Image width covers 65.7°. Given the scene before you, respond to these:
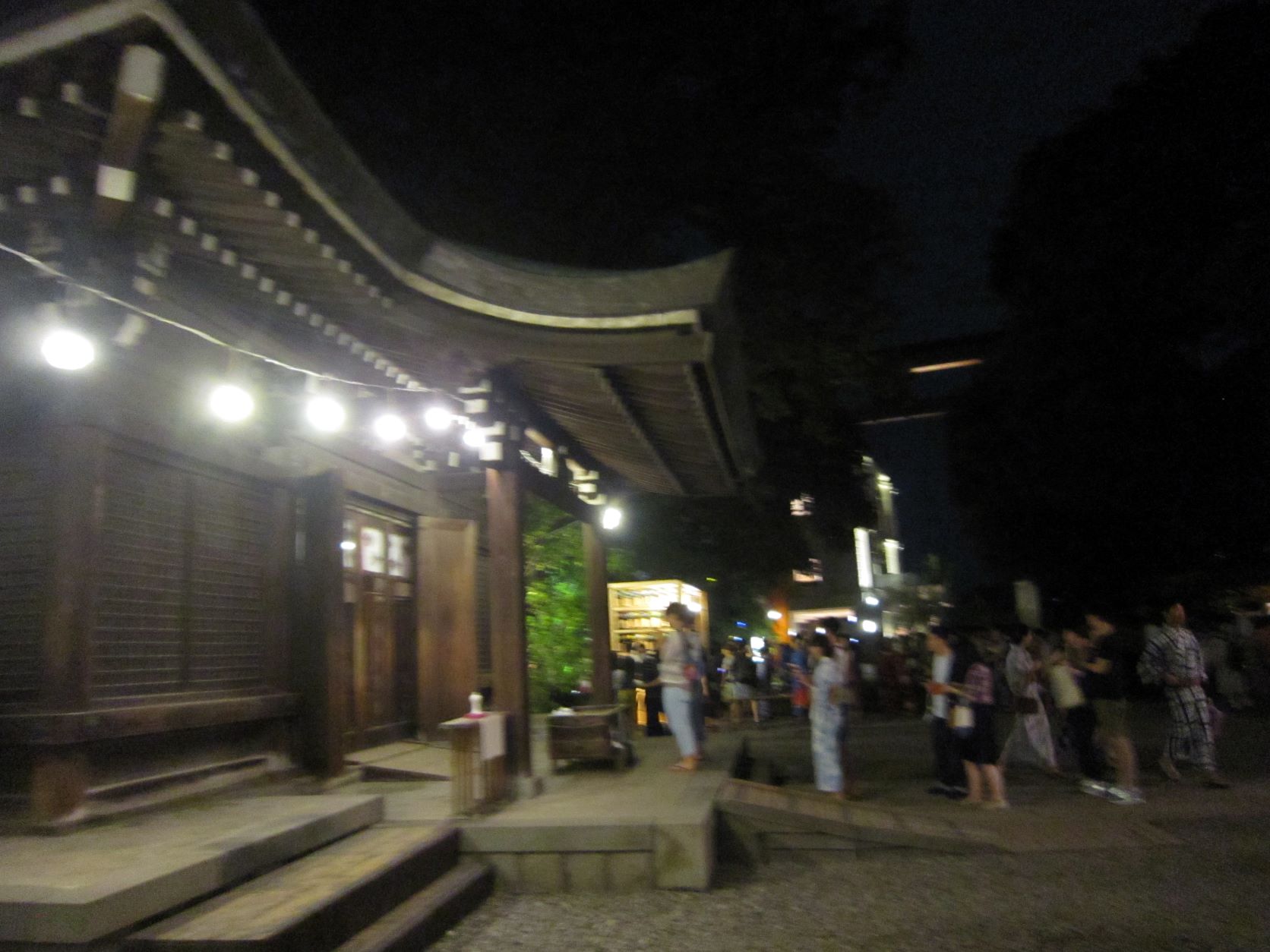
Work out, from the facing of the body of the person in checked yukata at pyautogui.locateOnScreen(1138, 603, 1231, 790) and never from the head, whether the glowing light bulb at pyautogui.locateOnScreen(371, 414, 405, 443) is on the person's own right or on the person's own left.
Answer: on the person's own right

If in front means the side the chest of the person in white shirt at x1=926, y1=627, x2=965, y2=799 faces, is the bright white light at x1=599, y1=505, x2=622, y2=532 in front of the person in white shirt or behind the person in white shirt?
in front

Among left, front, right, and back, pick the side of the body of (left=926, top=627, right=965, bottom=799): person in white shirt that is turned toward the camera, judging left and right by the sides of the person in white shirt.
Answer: left

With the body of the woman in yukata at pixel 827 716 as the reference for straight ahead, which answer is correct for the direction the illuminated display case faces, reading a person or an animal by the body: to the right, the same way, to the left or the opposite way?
to the left

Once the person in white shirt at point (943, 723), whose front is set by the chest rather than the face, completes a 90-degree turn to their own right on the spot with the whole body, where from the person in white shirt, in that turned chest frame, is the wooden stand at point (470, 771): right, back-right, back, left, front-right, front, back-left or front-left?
back-left

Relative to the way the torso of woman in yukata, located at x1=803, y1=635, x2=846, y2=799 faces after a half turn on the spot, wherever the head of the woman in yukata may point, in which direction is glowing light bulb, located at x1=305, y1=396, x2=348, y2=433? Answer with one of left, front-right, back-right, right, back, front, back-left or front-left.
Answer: back-right

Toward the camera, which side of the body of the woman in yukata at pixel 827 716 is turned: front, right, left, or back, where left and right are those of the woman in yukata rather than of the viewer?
left

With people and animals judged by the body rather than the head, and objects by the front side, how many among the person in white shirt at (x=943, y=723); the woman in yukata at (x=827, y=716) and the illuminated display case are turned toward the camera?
1

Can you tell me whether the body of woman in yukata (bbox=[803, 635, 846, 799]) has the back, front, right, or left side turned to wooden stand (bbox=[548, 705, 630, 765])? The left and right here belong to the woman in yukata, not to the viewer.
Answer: front

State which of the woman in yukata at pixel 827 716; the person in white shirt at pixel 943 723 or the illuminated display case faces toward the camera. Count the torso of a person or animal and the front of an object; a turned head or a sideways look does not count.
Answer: the illuminated display case

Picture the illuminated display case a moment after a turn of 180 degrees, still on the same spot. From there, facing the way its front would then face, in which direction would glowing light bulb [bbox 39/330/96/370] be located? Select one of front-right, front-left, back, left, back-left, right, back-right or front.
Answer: back

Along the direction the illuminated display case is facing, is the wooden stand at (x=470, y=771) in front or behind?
in front

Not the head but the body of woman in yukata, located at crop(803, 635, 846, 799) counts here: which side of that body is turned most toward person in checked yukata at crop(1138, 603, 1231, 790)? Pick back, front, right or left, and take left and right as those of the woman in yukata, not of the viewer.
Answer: back
